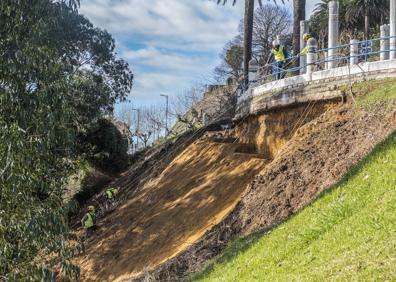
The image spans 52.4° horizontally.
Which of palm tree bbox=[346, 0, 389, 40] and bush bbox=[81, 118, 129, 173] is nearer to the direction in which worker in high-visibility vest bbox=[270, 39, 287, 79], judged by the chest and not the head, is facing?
the bush

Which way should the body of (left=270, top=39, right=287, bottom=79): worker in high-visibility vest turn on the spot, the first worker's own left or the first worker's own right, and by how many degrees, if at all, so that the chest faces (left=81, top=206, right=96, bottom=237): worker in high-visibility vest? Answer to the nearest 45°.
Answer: approximately 45° to the first worker's own right

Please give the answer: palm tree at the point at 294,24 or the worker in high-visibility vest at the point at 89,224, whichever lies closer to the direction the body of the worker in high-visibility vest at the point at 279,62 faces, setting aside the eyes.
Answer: the worker in high-visibility vest

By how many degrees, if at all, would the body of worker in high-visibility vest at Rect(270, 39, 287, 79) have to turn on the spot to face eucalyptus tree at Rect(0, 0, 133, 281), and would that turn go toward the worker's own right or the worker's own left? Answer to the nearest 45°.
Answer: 0° — they already face it

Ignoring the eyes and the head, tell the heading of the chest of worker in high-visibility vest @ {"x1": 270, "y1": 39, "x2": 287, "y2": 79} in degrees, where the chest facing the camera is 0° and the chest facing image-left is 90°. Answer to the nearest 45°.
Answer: approximately 45°

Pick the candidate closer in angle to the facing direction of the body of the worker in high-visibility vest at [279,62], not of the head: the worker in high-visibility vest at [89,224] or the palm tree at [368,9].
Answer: the worker in high-visibility vest

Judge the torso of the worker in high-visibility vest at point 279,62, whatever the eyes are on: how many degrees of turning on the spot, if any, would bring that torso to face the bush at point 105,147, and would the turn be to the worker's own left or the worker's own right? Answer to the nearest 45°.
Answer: approximately 90° to the worker's own right

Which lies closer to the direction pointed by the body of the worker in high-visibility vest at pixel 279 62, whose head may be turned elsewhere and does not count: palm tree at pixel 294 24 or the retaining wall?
the retaining wall
